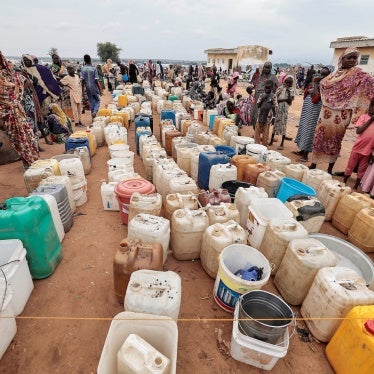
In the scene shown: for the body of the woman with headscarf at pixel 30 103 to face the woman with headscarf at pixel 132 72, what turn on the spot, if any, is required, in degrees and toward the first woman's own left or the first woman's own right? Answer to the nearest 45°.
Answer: approximately 45° to the first woman's own left

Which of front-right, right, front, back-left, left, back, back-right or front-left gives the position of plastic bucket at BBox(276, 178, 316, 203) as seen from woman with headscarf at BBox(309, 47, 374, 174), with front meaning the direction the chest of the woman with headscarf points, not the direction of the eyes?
front

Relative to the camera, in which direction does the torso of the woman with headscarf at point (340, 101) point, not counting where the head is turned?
toward the camera

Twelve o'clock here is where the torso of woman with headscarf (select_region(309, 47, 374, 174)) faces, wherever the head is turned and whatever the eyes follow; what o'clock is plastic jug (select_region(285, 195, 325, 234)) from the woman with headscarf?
The plastic jug is roughly at 12 o'clock from the woman with headscarf.

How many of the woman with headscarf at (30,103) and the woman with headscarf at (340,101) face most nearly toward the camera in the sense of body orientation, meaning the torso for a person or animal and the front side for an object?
1

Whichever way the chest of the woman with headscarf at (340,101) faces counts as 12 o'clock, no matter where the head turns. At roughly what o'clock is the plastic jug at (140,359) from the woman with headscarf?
The plastic jug is roughly at 12 o'clock from the woman with headscarf.

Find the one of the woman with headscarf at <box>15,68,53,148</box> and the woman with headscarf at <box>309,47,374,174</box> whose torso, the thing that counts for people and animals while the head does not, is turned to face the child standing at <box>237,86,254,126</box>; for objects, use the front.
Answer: the woman with headscarf at <box>15,68,53,148</box>
